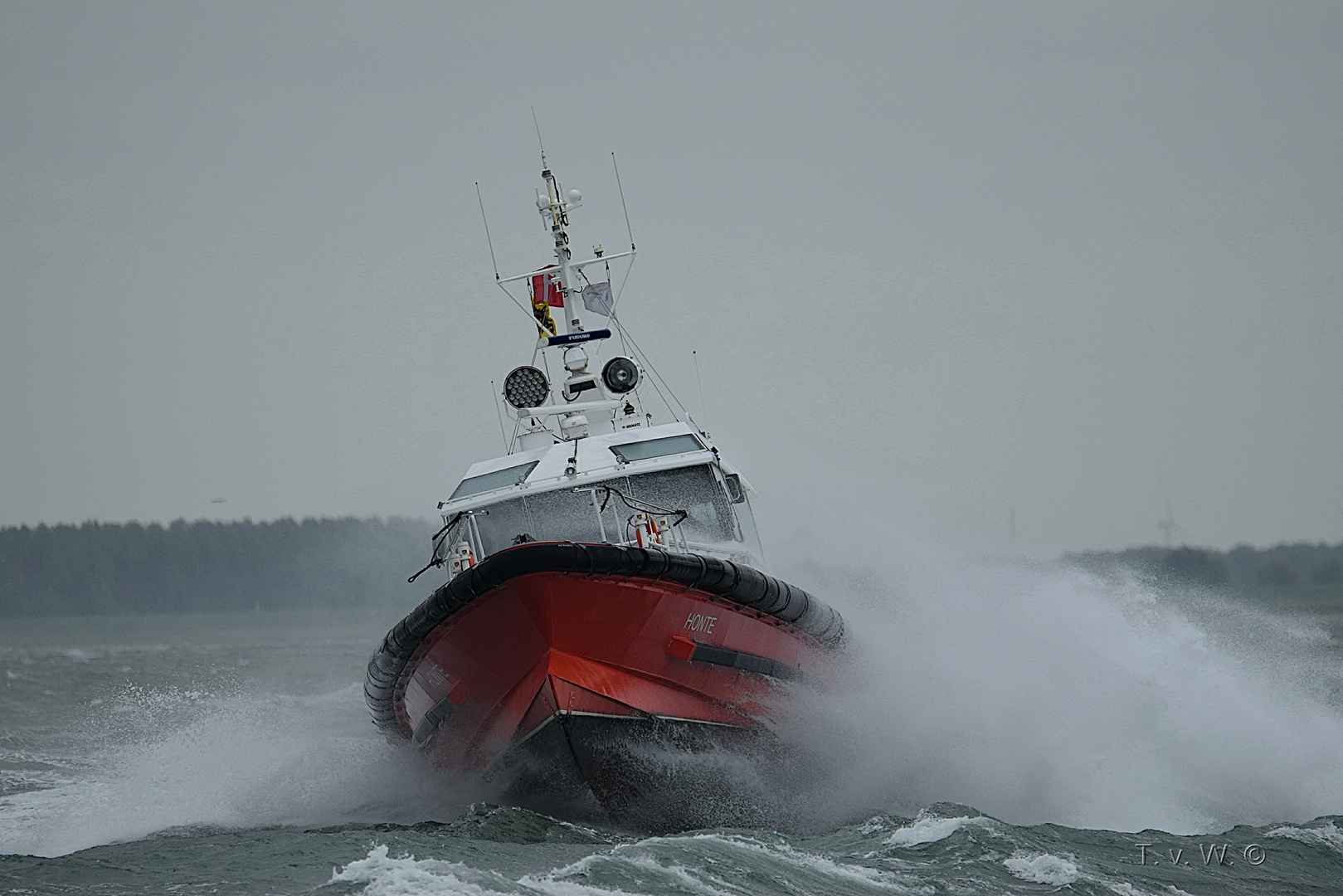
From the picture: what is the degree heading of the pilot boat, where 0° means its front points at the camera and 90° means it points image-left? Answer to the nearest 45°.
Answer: approximately 0°
